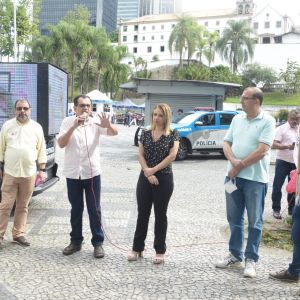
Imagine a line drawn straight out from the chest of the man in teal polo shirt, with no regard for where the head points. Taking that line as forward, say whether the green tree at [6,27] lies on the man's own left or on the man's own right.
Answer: on the man's own right

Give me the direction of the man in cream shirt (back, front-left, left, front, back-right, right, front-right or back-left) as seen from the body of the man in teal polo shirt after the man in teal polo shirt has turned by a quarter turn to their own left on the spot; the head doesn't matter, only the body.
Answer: back-right

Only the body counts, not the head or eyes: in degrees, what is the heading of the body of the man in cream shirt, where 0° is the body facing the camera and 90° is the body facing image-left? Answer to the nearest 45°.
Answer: approximately 0°

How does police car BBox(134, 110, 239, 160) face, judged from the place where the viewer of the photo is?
facing the viewer and to the left of the viewer

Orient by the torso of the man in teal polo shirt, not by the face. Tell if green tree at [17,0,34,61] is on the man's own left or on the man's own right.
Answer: on the man's own right

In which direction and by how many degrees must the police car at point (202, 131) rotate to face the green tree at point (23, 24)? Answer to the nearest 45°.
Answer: approximately 90° to its right

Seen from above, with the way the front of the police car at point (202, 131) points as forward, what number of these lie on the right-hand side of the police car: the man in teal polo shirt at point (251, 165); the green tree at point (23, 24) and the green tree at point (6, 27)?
2

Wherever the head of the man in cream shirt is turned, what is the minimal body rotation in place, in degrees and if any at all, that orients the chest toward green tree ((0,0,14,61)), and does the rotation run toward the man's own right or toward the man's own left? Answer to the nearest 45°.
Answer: approximately 180°

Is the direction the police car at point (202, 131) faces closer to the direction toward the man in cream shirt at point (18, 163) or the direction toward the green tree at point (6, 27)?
the man in cream shirt

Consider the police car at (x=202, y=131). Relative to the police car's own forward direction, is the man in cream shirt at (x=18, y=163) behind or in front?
in front

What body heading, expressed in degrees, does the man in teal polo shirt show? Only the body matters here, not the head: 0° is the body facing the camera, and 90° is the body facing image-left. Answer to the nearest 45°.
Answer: approximately 45°
